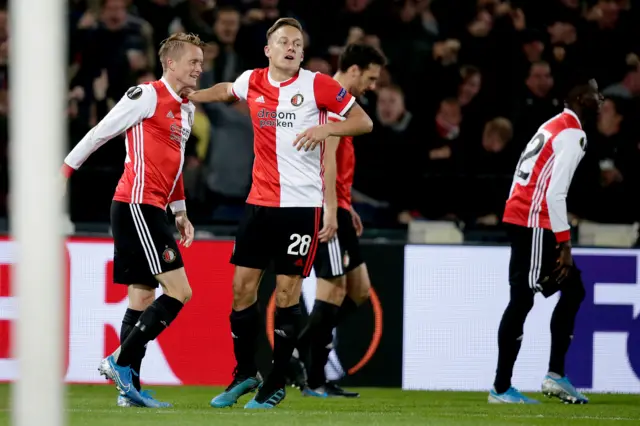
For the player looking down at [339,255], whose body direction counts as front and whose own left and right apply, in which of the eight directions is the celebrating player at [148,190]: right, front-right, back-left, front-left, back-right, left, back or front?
back-right

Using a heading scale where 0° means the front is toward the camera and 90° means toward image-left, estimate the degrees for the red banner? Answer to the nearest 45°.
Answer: approximately 0°

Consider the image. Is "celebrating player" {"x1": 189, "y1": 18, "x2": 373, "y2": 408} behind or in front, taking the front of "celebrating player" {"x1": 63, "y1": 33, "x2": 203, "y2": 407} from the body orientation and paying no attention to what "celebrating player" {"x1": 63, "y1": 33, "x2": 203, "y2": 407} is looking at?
in front

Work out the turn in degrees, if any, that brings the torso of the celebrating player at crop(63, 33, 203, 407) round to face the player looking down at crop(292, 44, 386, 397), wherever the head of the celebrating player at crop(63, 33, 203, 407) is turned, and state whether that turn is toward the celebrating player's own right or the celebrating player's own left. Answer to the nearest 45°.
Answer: approximately 90° to the celebrating player's own left
